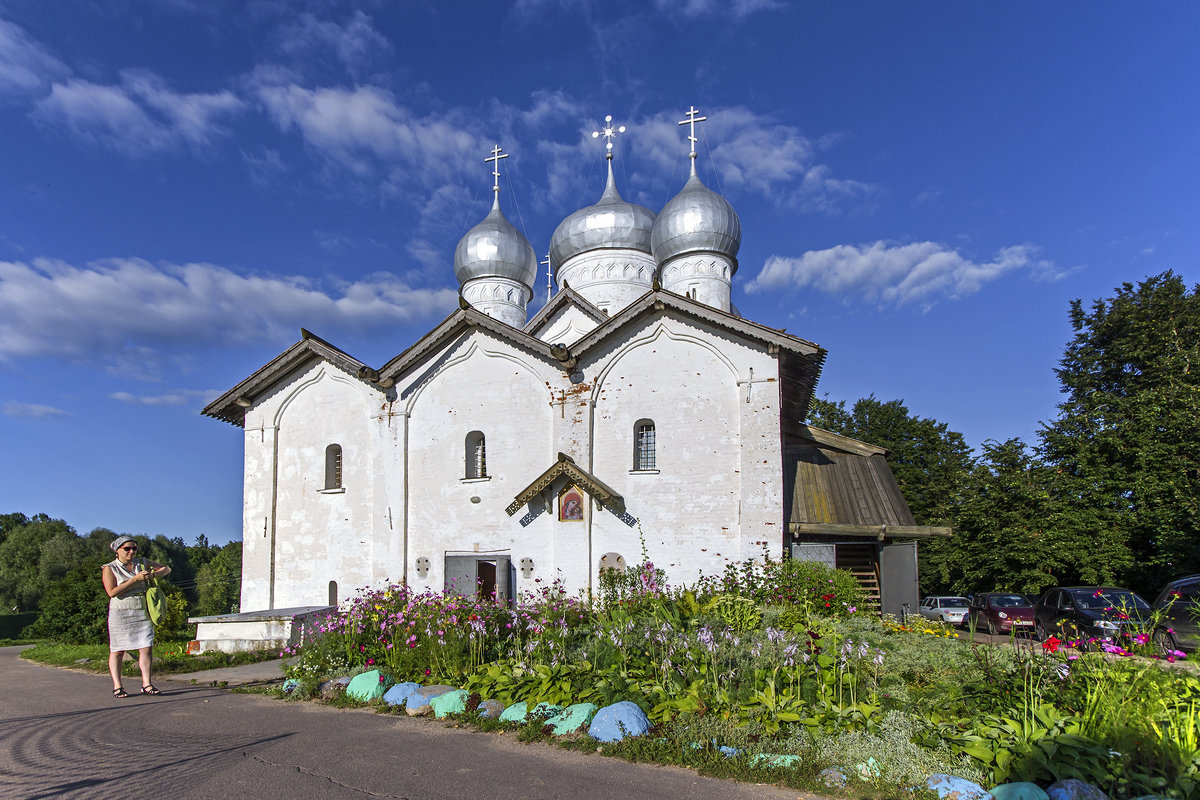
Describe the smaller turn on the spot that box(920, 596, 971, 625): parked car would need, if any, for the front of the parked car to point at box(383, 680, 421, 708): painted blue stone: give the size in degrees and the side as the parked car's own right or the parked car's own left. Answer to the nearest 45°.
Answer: approximately 45° to the parked car's own right

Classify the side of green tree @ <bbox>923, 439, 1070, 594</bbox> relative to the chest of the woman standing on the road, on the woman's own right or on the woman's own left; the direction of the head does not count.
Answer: on the woman's own left

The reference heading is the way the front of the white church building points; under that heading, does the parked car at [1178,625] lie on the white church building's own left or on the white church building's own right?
on the white church building's own left

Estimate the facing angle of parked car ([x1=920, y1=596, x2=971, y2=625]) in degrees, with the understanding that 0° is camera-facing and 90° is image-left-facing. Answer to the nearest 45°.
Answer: approximately 315°

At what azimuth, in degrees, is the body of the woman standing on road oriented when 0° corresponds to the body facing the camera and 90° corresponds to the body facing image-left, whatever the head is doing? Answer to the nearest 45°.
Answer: approximately 315°

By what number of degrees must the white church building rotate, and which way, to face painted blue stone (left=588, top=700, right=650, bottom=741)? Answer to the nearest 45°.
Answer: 0° — it already faces it

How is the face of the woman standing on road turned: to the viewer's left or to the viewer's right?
to the viewer's right
